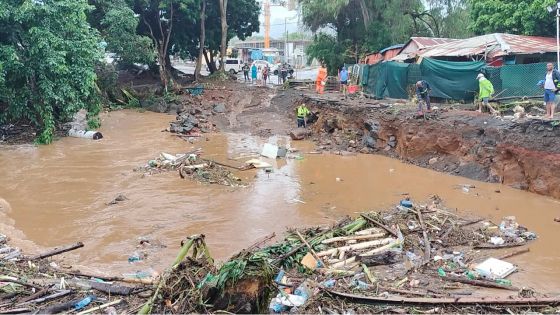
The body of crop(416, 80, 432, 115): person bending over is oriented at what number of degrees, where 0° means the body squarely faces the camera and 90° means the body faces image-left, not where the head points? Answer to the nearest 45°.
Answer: approximately 0°

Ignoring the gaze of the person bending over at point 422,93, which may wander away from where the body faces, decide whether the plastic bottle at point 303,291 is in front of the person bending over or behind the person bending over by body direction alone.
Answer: in front

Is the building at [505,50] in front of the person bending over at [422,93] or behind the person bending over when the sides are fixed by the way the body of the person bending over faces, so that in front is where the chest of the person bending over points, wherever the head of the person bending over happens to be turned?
behind

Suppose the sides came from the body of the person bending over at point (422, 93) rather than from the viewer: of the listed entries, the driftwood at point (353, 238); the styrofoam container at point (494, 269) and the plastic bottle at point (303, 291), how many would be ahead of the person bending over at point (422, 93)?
3

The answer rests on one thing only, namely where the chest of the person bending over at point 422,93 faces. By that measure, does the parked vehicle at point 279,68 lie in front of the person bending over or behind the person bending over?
behind

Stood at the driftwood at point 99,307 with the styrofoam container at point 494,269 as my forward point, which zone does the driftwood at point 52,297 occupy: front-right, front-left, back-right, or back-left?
back-left

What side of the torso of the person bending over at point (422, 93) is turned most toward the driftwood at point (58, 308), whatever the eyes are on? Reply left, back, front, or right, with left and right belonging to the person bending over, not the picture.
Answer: front

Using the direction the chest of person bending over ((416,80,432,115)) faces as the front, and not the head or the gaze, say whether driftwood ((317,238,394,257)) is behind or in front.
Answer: in front
